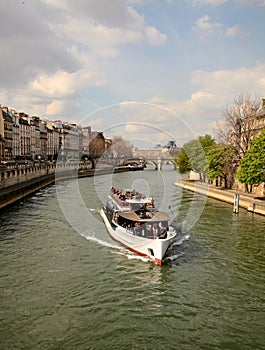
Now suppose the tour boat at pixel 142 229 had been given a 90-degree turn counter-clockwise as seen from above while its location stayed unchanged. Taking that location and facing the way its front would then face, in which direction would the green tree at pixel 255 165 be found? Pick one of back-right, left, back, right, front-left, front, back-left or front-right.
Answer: front

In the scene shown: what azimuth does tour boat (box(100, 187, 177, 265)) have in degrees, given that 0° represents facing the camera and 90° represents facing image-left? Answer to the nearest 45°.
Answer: approximately 315°
